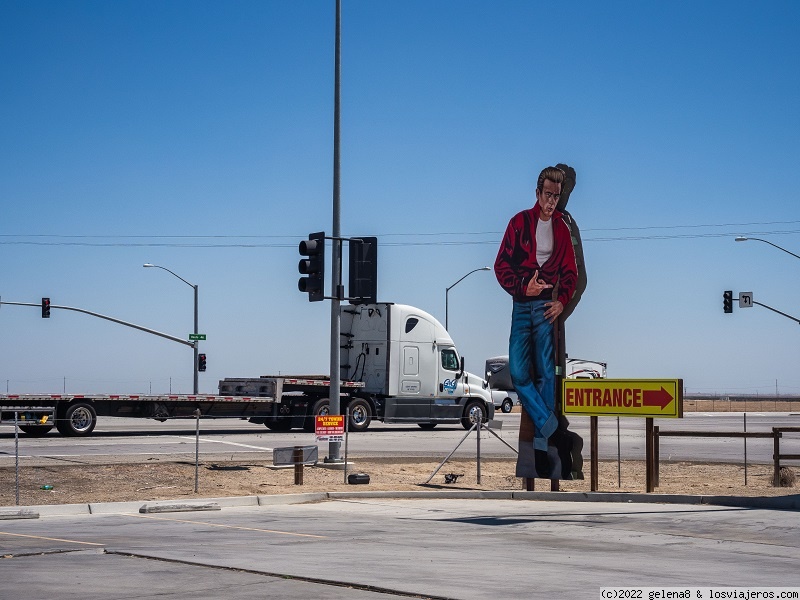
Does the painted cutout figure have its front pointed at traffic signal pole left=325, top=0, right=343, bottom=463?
no

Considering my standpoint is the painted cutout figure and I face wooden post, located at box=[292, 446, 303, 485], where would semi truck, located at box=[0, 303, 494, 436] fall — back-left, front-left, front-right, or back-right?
front-right

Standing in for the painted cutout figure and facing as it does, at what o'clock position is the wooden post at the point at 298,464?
The wooden post is roughly at 3 o'clock from the painted cutout figure.

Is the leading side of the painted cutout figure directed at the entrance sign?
no

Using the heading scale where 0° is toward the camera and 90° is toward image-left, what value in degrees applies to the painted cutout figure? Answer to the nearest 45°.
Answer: approximately 0°

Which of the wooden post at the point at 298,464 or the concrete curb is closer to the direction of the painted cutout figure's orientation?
the concrete curb

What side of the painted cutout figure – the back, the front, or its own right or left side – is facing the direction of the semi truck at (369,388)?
back
